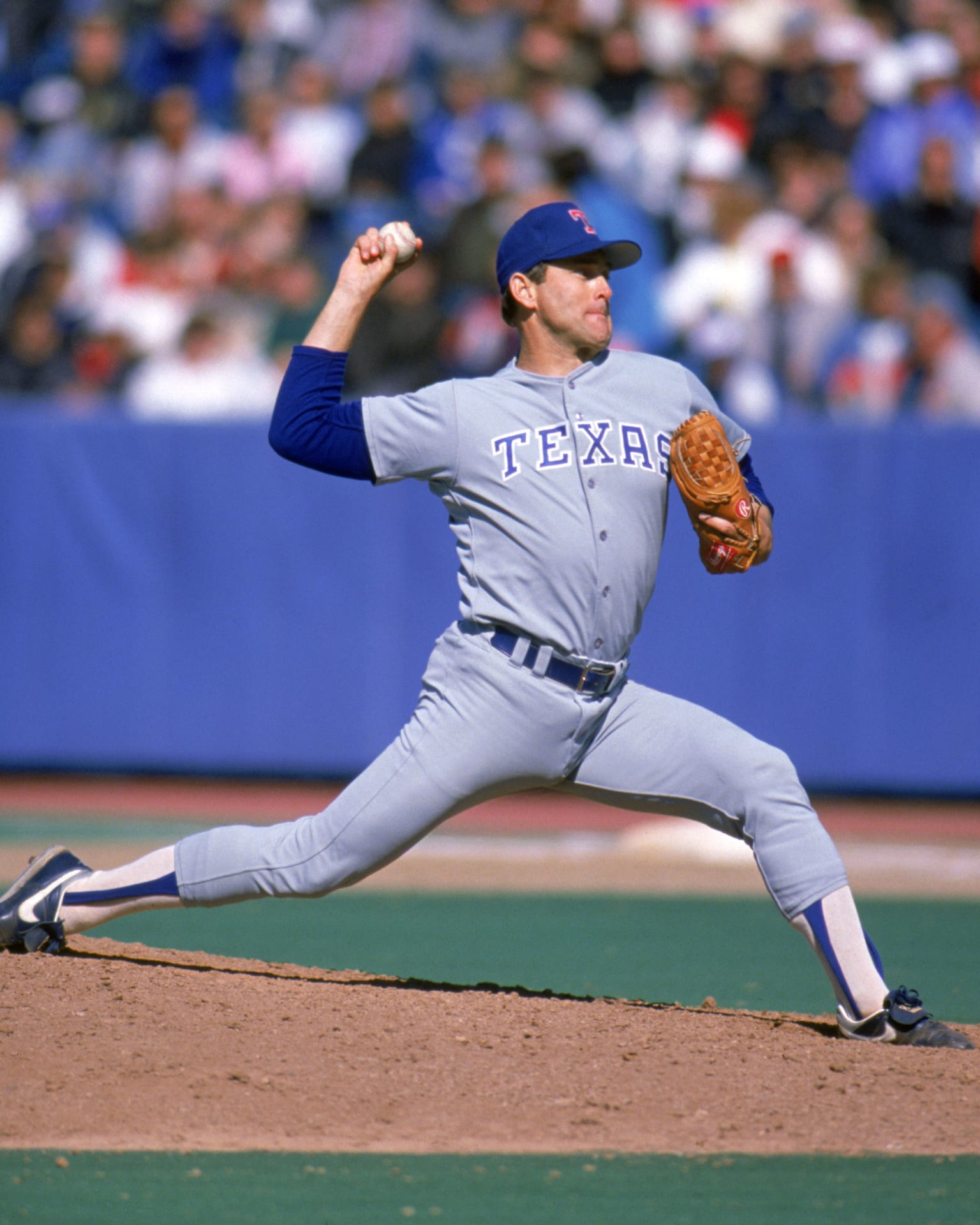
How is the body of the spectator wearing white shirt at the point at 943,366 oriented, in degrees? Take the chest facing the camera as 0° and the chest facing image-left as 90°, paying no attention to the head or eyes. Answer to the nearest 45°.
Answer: approximately 45°
